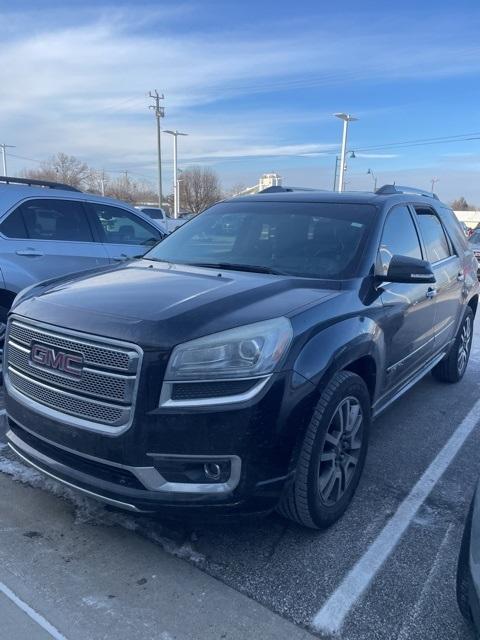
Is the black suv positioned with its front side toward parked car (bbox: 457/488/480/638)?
no

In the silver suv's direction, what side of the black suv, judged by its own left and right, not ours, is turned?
right

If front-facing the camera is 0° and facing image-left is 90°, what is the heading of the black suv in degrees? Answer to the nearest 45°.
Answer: approximately 45°
